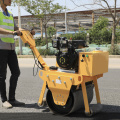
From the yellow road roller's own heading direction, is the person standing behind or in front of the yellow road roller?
behind

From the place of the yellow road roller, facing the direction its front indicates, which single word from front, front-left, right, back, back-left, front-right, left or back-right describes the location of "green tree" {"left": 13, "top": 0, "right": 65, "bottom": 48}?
back-left

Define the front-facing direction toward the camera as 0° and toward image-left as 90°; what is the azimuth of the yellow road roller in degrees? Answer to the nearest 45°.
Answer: approximately 315°
